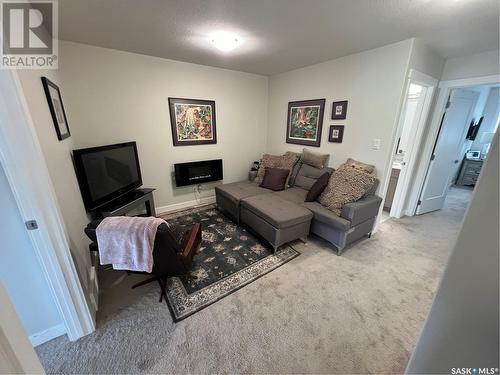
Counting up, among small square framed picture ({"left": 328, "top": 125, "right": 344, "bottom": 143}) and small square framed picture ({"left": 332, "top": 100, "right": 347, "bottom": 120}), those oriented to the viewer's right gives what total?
0

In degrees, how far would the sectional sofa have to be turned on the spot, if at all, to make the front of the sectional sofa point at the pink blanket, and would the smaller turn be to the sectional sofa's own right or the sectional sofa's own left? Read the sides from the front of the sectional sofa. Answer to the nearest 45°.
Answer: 0° — it already faces it

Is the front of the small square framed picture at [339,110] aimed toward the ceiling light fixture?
yes

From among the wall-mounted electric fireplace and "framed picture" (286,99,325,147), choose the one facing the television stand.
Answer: the framed picture

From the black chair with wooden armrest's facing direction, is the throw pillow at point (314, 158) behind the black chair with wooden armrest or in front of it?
in front

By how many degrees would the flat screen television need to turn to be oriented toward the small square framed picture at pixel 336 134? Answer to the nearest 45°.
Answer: approximately 45° to its left

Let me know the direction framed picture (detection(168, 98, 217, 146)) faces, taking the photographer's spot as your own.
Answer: facing the viewer and to the right of the viewer

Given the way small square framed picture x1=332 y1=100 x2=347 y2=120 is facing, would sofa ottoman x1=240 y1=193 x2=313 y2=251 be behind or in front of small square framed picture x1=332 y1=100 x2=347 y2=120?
in front

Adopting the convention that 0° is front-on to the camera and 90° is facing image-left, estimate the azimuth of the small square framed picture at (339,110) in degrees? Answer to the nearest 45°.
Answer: approximately 45°

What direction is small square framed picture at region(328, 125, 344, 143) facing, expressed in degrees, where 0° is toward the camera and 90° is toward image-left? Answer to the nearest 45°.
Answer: approximately 45°

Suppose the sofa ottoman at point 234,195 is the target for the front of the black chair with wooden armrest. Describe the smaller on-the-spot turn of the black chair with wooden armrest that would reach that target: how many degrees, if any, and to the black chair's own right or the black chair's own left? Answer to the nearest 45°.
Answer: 0° — it already faces it
